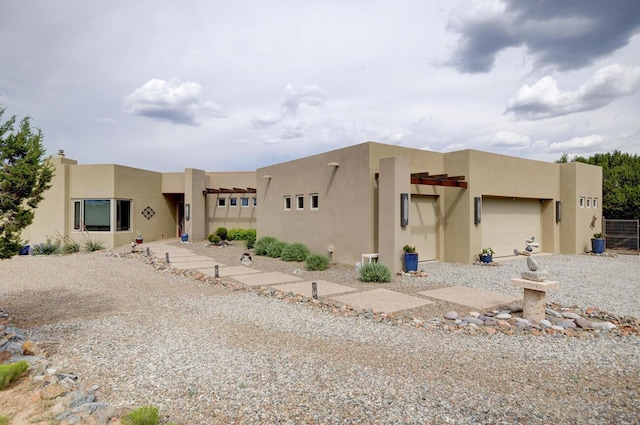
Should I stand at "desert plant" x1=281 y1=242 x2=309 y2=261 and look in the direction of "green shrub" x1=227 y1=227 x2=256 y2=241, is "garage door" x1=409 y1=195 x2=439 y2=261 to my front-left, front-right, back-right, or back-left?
back-right

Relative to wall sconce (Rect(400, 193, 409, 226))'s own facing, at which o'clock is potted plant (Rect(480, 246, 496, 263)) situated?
The potted plant is roughly at 9 o'clock from the wall sconce.

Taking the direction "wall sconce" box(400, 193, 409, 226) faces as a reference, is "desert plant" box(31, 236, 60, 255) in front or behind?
behind

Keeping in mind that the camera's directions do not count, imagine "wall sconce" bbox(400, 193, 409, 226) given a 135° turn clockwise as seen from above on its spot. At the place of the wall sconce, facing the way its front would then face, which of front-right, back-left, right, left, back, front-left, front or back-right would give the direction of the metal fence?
back-right

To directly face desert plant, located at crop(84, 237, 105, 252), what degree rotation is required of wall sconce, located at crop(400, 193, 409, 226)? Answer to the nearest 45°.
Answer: approximately 135° to its right

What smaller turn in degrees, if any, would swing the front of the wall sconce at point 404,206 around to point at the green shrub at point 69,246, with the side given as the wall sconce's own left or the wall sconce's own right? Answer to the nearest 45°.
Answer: approximately 135° to the wall sconce's own right

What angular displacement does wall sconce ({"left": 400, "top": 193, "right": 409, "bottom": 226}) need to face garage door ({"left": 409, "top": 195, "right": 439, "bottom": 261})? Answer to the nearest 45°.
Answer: approximately 135° to its left

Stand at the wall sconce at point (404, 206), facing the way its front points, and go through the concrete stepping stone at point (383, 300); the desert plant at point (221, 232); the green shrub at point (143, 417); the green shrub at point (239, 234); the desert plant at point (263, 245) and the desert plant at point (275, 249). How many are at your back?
4

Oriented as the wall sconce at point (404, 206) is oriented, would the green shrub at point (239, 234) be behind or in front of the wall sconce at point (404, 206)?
behind

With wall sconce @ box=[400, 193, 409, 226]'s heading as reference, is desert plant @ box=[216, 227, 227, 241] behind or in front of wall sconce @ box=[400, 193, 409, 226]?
behind

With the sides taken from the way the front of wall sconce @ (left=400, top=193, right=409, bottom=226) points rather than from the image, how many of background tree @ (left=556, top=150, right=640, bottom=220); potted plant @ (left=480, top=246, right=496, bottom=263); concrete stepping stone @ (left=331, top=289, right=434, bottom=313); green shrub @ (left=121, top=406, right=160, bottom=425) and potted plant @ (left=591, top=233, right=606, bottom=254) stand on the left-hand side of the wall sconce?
3

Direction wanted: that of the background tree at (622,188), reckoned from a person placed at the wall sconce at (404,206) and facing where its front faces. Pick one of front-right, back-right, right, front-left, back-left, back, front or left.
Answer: left

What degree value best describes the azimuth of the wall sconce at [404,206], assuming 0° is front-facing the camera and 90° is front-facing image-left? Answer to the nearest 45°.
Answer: approximately 315°

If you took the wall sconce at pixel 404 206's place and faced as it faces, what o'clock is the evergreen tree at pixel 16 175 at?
The evergreen tree is roughly at 3 o'clock from the wall sconce.
